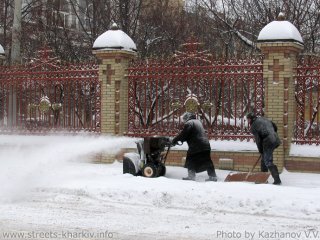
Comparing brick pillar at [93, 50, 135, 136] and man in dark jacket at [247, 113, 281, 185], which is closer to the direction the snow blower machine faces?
the brick pillar

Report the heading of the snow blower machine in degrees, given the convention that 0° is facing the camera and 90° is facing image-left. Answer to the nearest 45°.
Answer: approximately 90°

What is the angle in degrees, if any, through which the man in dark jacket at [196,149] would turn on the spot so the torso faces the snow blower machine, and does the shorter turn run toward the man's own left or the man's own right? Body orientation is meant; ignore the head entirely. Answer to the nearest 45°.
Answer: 0° — they already face it

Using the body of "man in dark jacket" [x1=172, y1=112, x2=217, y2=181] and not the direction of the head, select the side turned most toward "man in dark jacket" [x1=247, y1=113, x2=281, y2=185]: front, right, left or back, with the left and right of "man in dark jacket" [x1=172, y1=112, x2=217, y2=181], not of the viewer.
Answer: back

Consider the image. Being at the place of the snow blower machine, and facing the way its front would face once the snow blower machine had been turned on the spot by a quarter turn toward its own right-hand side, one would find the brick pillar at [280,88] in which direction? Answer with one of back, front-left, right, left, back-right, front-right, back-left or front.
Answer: right

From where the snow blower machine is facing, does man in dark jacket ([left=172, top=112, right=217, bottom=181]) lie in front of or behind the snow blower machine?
behind

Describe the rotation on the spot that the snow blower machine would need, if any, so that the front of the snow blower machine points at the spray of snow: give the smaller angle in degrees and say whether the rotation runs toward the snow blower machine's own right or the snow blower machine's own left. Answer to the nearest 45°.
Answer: approximately 45° to the snow blower machine's own right

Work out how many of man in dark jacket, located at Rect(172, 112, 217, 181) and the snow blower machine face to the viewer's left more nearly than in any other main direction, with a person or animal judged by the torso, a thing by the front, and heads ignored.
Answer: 2

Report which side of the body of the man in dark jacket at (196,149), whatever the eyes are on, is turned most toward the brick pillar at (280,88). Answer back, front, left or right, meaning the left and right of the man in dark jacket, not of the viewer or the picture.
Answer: back

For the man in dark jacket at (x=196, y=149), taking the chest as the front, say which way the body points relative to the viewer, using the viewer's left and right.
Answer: facing to the left of the viewer
